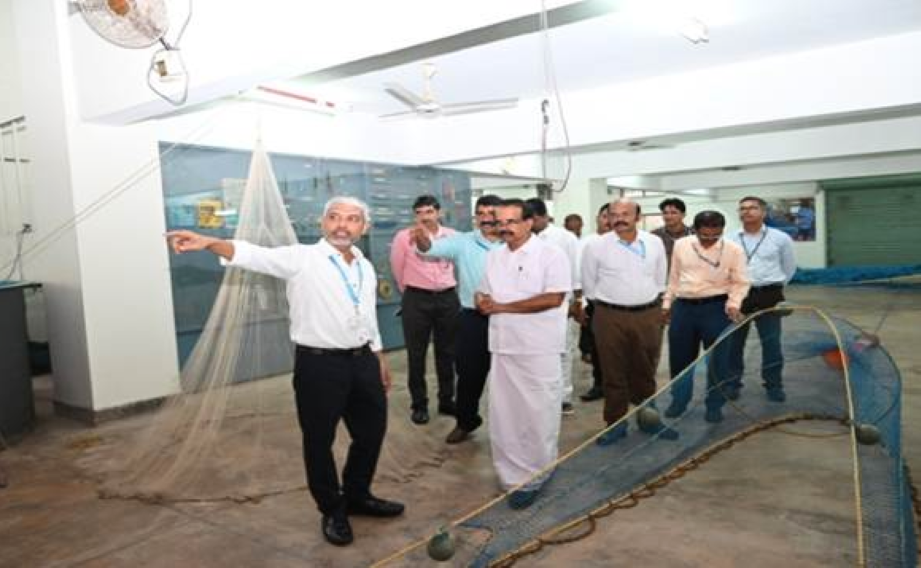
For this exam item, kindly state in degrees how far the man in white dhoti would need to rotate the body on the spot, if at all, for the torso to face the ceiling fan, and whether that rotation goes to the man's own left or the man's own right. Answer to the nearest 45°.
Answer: approximately 135° to the man's own right

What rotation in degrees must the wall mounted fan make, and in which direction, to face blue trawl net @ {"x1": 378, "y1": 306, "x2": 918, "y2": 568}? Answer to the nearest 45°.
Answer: approximately 90° to its left

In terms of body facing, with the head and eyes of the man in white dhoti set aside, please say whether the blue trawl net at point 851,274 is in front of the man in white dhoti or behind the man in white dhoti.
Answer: behind

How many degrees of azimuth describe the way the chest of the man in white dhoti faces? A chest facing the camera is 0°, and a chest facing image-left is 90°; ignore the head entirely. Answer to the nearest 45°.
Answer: approximately 45°

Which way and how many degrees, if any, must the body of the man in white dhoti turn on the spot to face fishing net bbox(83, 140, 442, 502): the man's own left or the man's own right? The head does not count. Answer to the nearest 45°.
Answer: approximately 45° to the man's own right

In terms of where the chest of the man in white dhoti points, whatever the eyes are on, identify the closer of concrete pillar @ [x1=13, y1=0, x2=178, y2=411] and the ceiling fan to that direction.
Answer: the concrete pillar
